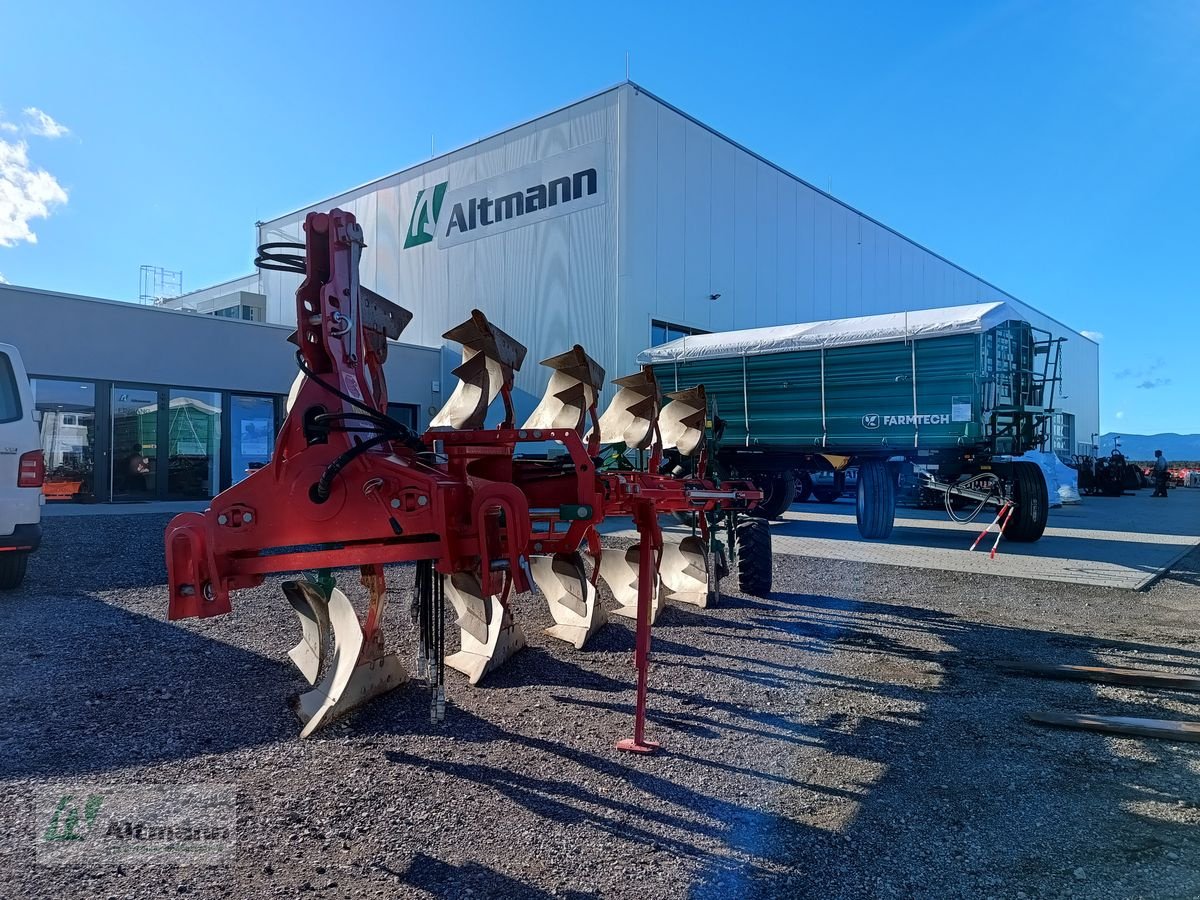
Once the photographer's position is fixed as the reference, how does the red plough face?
facing the viewer and to the left of the viewer

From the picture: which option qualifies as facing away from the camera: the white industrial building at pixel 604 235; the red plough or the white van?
the white van

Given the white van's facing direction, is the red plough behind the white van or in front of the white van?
behind

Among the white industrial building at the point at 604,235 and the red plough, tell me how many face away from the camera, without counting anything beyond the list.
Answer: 0

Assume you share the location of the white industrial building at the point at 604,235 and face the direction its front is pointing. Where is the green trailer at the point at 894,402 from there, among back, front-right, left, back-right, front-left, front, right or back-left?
left

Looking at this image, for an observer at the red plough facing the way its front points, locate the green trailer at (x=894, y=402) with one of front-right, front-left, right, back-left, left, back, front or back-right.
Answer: back

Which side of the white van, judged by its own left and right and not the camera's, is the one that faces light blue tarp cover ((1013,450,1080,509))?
right

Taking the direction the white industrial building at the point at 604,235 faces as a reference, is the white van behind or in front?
in front

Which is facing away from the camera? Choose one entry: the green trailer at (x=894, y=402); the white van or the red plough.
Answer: the white van

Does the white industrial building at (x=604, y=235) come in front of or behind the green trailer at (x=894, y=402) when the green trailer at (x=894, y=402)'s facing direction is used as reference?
behind

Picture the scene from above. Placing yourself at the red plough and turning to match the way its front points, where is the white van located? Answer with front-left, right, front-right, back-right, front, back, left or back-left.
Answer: right

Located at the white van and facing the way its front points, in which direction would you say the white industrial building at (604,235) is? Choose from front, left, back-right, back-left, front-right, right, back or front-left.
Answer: front-right

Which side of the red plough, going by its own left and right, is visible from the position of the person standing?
back

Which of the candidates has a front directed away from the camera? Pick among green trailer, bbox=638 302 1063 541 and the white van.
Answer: the white van

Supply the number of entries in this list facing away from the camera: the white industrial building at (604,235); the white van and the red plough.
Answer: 1

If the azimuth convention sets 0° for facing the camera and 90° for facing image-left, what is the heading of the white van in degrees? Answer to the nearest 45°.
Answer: approximately 180°

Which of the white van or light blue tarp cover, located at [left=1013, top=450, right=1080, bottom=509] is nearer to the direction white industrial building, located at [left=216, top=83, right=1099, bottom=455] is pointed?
the white van
